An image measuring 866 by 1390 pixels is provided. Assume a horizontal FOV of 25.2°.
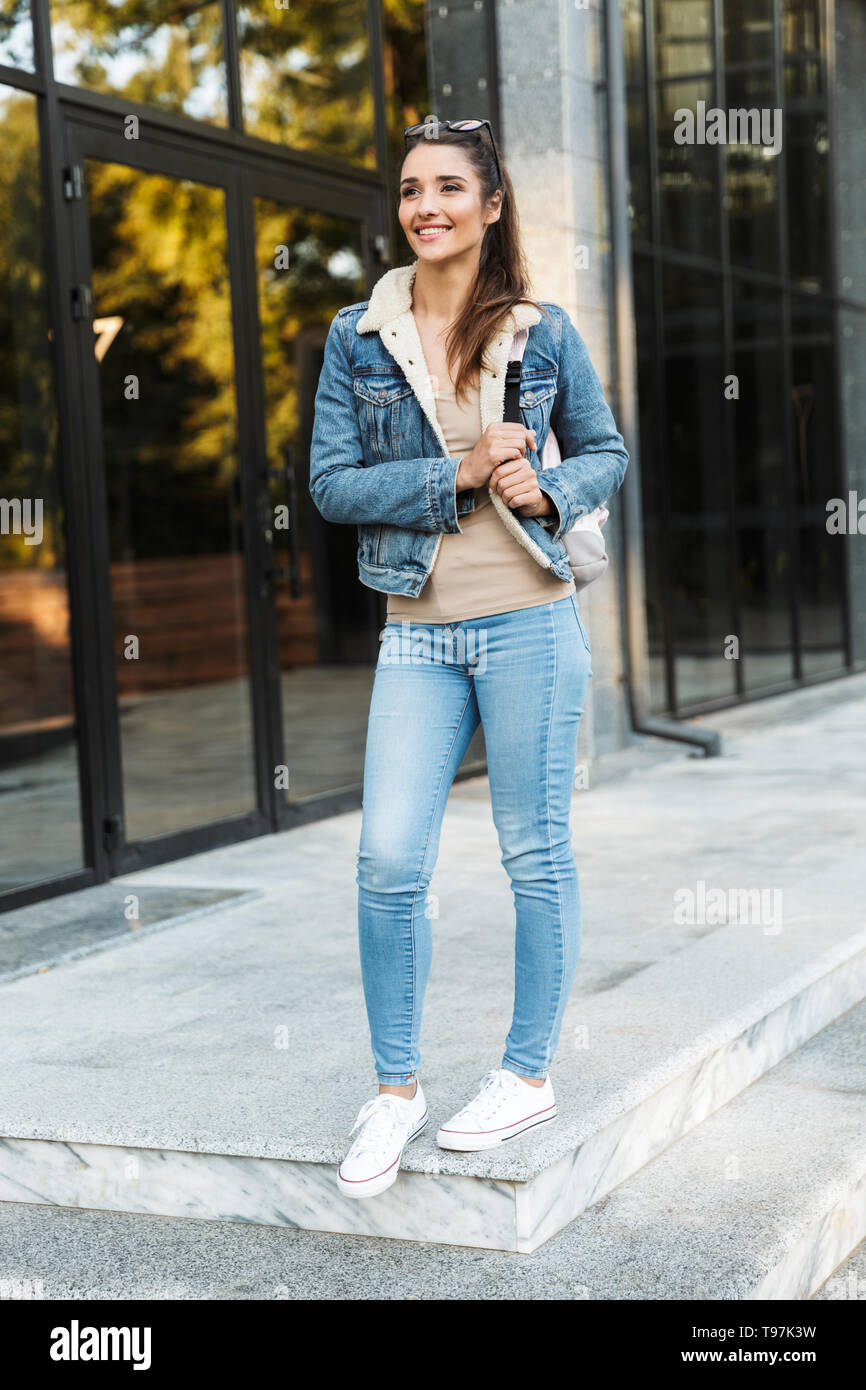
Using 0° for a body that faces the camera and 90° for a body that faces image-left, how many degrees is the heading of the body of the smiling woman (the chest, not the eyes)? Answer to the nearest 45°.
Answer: approximately 45°

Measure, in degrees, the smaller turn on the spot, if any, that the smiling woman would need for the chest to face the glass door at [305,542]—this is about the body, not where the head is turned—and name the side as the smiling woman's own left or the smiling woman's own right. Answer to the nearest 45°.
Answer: approximately 135° to the smiling woman's own right

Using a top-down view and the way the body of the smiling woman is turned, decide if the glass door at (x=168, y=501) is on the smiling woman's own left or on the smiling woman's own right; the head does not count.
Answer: on the smiling woman's own right
